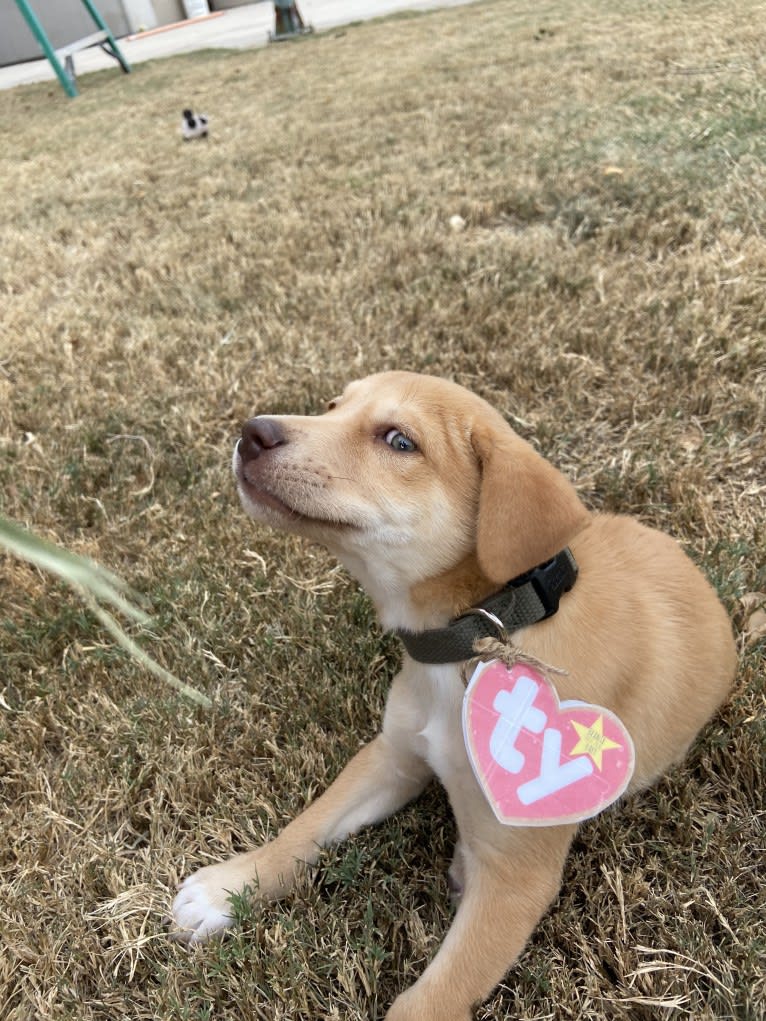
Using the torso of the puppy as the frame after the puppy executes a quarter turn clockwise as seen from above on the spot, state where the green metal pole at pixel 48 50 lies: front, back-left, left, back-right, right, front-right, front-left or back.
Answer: front-right

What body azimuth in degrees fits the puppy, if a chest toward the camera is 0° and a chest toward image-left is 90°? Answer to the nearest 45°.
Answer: approximately 45°

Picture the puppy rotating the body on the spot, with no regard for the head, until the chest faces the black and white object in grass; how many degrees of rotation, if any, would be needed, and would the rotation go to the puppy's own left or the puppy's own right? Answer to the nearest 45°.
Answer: approximately 135° to the puppy's own right
